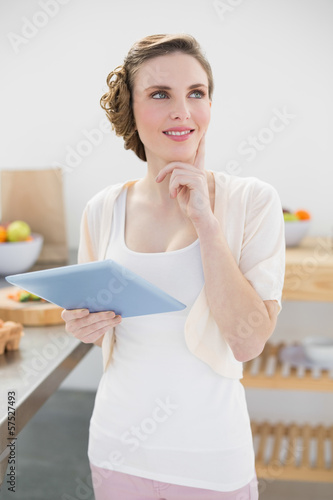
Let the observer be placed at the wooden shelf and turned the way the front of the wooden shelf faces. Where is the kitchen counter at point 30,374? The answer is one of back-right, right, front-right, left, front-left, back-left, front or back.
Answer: front-right

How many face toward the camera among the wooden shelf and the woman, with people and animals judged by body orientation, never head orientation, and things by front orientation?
2

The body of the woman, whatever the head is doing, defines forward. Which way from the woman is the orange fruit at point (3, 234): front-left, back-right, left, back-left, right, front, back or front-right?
back-right

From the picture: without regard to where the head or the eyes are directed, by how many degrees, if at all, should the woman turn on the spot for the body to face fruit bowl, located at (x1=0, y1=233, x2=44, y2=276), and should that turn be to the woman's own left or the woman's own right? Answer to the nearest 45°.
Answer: approximately 135° to the woman's own right

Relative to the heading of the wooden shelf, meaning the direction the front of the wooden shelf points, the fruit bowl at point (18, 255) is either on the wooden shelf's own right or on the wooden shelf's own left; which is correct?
on the wooden shelf's own right

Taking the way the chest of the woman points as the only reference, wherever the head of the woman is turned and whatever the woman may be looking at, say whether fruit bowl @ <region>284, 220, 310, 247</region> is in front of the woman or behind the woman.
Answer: behind

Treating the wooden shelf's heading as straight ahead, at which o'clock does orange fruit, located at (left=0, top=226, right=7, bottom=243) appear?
The orange fruit is roughly at 3 o'clock from the wooden shelf.

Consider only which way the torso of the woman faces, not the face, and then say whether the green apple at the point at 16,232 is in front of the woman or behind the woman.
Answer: behind

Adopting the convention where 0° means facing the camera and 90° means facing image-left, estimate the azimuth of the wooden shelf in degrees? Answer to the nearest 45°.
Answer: approximately 0°

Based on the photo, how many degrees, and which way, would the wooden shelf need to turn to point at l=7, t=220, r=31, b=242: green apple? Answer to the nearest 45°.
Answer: approximately 90° to its right
